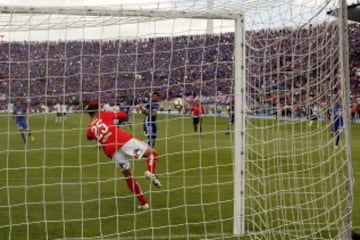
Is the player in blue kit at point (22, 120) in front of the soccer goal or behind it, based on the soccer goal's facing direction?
in front

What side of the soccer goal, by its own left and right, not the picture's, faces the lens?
back

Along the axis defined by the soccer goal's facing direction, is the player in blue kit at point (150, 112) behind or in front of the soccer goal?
in front
